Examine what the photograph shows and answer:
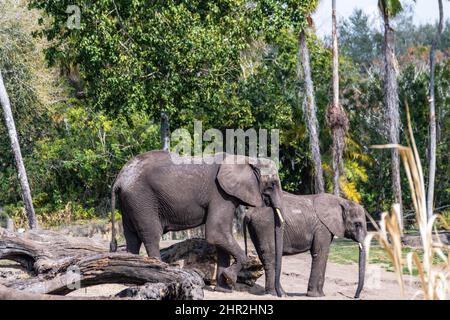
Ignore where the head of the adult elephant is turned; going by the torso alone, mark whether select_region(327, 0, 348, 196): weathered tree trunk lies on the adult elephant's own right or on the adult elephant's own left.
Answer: on the adult elephant's own left

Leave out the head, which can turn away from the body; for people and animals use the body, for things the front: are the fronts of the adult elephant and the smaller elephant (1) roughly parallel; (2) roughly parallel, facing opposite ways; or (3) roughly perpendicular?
roughly parallel

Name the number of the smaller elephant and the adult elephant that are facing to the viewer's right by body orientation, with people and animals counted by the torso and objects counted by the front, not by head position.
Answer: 2

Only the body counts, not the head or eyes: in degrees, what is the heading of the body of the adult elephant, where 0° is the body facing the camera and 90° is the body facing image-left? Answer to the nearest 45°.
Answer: approximately 270°

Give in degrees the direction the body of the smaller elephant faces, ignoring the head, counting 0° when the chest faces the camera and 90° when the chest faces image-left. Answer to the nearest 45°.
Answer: approximately 270°

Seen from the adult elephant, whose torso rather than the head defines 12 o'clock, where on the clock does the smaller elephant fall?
The smaller elephant is roughly at 12 o'clock from the adult elephant.

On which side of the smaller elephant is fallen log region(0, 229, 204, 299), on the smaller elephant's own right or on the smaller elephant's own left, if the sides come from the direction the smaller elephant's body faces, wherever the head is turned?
on the smaller elephant's own right

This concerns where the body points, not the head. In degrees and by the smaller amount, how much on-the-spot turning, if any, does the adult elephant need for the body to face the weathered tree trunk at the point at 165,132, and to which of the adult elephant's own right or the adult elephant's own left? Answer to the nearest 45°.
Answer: approximately 90° to the adult elephant's own left

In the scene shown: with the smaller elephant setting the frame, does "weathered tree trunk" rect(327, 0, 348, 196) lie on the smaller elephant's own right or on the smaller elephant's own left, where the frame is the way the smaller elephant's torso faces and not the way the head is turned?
on the smaller elephant's own left

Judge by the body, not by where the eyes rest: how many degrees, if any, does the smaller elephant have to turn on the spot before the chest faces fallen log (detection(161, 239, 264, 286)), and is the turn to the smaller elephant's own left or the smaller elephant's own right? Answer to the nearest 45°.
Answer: approximately 180°

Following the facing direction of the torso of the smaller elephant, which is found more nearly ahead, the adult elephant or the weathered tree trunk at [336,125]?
the weathered tree trunk
